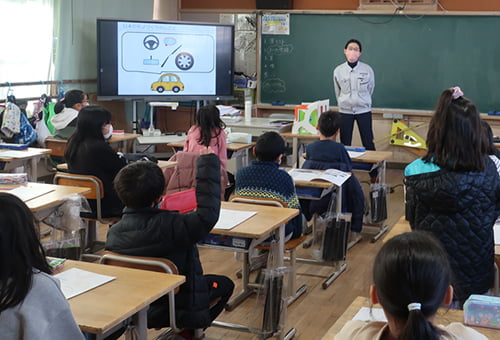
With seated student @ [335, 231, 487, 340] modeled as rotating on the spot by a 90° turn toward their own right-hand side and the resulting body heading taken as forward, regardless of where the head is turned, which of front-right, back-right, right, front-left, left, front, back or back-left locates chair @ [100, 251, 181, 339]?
back-left

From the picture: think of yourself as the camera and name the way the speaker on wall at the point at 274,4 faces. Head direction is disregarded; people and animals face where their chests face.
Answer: facing the viewer

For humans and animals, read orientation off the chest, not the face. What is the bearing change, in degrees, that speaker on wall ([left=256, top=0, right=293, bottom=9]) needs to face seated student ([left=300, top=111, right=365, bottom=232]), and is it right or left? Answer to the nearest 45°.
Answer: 0° — it already faces them

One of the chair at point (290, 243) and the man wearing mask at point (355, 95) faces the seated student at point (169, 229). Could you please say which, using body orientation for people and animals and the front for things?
the man wearing mask

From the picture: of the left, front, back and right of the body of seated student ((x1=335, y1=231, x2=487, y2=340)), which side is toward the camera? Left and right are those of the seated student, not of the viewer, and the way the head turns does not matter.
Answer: back

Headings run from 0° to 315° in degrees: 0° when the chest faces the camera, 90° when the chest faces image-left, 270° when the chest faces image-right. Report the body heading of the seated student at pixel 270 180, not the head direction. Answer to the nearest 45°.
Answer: approximately 225°

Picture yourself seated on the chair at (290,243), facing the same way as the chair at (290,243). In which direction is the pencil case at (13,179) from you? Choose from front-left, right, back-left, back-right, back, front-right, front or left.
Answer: back-left

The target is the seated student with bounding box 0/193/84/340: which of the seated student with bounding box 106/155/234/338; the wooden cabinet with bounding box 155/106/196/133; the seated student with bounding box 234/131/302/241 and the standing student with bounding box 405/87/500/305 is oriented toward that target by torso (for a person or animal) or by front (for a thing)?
the wooden cabinet

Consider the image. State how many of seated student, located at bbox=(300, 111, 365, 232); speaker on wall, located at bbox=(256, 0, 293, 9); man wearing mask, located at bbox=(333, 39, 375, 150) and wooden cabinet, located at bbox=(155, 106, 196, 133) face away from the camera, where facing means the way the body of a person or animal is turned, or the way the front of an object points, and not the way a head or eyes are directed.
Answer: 1

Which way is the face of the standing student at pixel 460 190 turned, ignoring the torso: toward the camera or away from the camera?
away from the camera

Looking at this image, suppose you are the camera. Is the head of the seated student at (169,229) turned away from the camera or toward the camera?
away from the camera

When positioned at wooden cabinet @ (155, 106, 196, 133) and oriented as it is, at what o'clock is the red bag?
The red bag is roughly at 12 o'clock from the wooden cabinet.

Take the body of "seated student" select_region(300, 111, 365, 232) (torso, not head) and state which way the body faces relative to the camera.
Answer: away from the camera

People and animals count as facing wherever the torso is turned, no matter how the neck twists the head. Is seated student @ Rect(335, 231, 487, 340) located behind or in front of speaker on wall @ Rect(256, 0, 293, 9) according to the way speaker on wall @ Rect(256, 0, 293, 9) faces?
in front

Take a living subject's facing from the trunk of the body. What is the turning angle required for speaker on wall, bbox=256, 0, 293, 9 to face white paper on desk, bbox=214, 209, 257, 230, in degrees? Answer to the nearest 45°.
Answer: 0° — it already faces it

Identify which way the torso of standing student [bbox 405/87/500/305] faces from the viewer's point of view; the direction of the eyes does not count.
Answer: away from the camera

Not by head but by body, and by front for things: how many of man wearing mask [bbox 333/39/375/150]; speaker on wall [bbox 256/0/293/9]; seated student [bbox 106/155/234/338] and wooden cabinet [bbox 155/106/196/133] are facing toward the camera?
3

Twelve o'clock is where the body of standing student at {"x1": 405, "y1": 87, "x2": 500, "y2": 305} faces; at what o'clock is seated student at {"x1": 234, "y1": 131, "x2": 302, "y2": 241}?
seated student at {"x1": 234, "y1": 131, "x2": 302, "y2": 241} is roughly at 10 o'clock from standing student at {"x1": 405, "y1": 87, "x2": 500, "y2": 305}.

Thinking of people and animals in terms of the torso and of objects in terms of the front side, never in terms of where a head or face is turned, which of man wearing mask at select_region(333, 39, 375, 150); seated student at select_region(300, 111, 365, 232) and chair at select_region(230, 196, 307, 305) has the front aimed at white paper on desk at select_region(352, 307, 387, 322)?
the man wearing mask

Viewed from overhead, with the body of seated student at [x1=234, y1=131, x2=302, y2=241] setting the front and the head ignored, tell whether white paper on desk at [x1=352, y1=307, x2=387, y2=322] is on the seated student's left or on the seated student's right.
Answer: on the seated student's right

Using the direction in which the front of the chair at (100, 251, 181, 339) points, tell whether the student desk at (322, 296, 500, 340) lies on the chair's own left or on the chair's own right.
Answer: on the chair's own right
